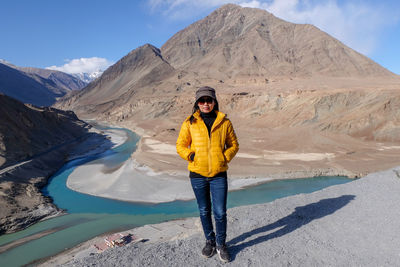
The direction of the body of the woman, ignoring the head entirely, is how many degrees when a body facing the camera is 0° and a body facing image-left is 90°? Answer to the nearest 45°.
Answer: approximately 0°

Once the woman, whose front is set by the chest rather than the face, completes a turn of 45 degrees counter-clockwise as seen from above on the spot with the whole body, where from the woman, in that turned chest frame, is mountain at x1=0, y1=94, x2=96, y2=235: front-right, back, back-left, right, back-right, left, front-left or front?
back
